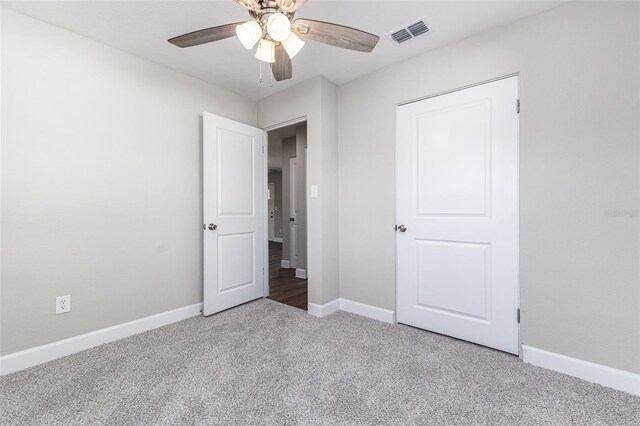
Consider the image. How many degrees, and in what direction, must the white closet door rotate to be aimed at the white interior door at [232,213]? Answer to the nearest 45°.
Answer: approximately 45° to its right

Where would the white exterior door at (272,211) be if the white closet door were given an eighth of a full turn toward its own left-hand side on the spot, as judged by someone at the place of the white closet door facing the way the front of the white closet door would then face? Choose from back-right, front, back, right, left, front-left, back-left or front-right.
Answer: back-right

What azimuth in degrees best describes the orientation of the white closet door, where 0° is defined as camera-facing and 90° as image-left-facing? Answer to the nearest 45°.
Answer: approximately 45°

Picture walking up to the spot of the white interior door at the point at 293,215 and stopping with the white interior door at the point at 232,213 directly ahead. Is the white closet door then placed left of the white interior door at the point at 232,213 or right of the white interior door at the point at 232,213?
left

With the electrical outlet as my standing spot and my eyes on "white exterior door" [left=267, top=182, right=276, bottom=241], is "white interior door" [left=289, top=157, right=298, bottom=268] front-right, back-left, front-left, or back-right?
front-right

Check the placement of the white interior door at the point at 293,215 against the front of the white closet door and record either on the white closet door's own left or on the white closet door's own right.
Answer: on the white closet door's own right
